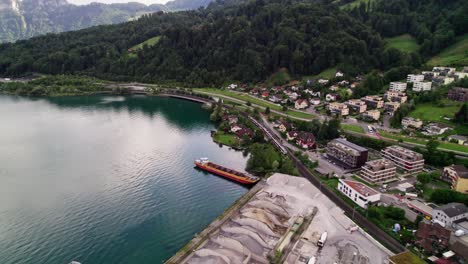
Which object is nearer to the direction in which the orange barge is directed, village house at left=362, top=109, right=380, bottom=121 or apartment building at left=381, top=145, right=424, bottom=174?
the apartment building

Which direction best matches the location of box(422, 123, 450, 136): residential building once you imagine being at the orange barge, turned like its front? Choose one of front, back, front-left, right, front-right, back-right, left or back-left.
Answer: front-left

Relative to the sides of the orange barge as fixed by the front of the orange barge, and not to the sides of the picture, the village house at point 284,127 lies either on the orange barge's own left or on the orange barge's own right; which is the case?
on the orange barge's own left

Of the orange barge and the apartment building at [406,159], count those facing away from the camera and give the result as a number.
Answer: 0

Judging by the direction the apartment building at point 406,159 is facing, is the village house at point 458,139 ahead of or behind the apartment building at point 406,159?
behind

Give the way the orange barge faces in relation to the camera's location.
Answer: facing the viewer and to the right of the viewer

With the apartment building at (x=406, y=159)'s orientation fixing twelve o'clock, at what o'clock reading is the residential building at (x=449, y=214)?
The residential building is roughly at 10 o'clock from the apartment building.

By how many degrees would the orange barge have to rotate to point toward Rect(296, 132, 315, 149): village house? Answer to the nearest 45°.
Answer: approximately 90° to its left

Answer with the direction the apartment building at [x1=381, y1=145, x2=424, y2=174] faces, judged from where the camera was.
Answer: facing the viewer and to the left of the viewer

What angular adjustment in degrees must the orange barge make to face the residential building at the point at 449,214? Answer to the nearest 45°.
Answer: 0° — it already faces it

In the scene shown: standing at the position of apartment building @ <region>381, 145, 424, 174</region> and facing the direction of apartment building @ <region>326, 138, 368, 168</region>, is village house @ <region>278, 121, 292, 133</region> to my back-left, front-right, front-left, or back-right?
front-right

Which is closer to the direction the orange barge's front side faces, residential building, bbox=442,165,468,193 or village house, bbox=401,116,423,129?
the residential building

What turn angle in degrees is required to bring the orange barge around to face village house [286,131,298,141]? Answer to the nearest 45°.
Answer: approximately 90° to its left

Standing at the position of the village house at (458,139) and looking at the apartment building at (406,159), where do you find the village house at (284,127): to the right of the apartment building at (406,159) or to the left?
right

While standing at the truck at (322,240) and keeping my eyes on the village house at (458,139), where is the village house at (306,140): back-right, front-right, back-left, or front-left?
front-left

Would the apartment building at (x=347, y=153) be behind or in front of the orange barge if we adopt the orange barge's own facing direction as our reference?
in front
